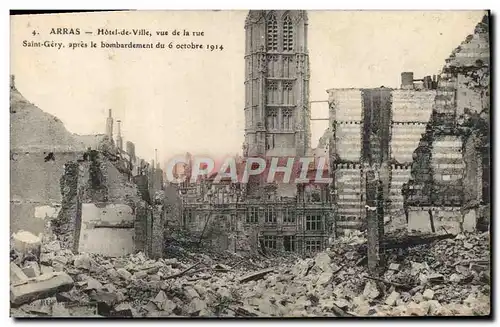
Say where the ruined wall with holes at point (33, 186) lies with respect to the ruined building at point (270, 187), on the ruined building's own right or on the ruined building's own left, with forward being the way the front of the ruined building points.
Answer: on the ruined building's own right

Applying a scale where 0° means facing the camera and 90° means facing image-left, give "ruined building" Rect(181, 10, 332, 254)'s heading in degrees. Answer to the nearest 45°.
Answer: approximately 0°

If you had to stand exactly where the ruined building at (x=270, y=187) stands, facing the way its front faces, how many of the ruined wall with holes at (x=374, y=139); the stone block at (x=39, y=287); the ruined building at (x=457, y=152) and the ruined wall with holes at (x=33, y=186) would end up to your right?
2

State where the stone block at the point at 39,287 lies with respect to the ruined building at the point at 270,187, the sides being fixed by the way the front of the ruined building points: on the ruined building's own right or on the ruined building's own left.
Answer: on the ruined building's own right

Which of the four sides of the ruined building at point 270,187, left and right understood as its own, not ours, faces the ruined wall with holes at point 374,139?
front
